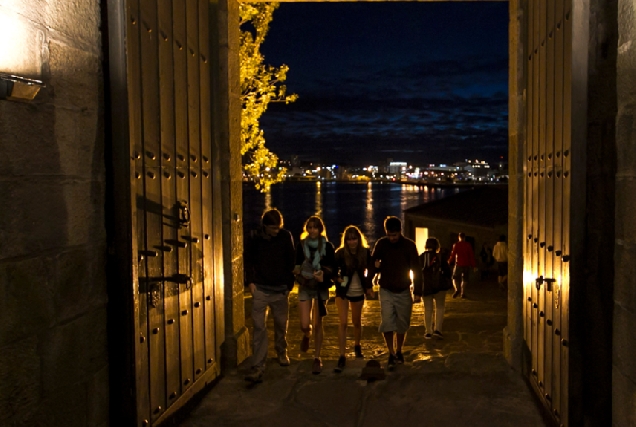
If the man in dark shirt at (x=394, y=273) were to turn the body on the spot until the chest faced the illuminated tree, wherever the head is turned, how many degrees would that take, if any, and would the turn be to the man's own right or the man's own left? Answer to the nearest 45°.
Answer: approximately 135° to the man's own right

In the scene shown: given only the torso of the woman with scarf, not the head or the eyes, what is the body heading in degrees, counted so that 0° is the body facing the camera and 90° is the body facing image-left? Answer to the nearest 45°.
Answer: approximately 0°

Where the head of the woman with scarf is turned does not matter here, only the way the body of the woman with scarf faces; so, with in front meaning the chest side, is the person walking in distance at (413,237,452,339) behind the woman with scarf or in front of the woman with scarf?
behind

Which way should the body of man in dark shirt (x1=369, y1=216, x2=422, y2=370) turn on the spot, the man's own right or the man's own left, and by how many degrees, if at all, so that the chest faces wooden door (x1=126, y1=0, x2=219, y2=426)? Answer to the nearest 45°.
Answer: approximately 45° to the man's own right

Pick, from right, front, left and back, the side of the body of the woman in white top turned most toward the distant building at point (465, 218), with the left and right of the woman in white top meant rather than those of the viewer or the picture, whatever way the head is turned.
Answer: back

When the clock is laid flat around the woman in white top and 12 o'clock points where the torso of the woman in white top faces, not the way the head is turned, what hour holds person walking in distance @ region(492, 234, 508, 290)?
The person walking in distance is roughly at 7 o'clock from the woman in white top.
